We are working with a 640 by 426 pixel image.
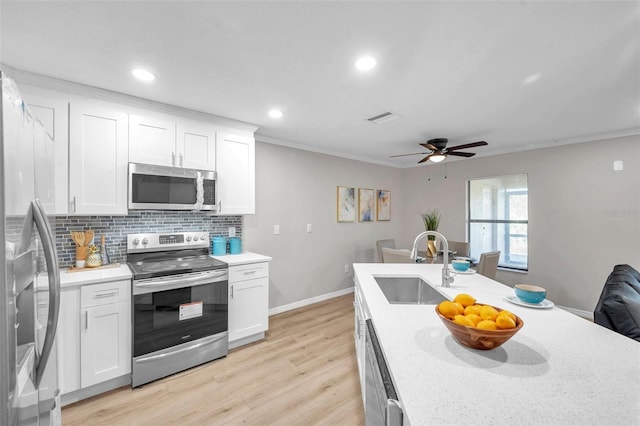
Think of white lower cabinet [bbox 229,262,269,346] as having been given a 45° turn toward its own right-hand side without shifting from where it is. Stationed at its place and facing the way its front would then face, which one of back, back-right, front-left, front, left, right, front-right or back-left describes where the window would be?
left

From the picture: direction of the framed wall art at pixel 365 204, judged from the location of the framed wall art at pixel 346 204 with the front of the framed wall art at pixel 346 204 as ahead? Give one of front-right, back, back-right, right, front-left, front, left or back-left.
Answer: left

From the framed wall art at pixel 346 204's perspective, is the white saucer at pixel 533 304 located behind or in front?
in front

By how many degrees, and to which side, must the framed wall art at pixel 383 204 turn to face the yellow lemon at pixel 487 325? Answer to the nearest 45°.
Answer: approximately 45° to its right

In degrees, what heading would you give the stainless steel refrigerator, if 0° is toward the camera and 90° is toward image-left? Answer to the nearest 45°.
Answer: approximately 270°

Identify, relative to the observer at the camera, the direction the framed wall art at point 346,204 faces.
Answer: facing the viewer and to the right of the viewer

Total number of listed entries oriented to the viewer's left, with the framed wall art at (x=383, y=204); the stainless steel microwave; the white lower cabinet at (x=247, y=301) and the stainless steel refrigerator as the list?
0

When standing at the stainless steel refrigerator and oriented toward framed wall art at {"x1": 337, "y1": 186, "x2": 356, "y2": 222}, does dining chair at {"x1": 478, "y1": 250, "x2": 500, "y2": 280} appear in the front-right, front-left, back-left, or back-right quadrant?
front-right

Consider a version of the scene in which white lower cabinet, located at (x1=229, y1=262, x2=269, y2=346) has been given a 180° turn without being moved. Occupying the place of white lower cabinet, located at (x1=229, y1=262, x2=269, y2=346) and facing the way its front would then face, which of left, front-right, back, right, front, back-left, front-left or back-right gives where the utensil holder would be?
front-left

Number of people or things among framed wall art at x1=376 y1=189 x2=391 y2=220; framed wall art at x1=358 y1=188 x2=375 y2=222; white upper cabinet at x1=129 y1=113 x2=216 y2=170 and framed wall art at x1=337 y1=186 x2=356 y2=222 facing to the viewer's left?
0

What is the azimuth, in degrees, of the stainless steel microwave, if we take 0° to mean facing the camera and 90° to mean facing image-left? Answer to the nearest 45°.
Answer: approximately 315°

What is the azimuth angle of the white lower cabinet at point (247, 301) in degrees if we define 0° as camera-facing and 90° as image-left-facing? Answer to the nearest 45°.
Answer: approximately 315°

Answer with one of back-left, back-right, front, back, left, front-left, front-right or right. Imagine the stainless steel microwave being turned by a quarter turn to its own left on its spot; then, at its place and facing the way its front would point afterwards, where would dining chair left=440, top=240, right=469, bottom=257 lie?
front-right

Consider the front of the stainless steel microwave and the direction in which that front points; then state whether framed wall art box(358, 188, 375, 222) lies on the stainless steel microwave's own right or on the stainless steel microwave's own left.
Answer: on the stainless steel microwave's own left

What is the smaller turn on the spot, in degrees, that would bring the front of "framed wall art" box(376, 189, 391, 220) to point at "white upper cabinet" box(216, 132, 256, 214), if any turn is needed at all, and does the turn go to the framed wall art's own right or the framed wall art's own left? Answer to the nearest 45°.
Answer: approximately 90° to the framed wall art's own right

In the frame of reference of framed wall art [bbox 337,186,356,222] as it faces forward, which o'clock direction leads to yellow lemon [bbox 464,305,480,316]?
The yellow lemon is roughly at 1 o'clock from the framed wall art.

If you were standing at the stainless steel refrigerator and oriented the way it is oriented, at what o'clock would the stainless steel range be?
The stainless steel range is roughly at 10 o'clock from the stainless steel refrigerator.
